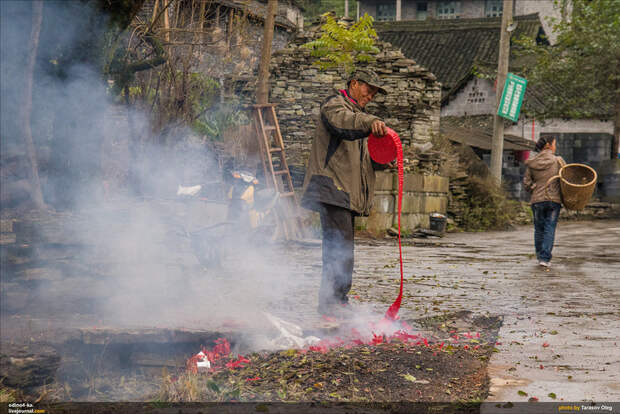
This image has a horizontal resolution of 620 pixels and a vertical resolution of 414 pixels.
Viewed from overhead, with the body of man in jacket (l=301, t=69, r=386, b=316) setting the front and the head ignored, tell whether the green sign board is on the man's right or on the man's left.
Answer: on the man's left

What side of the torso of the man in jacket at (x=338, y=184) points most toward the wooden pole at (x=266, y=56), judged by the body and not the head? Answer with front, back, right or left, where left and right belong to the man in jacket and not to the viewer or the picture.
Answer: left

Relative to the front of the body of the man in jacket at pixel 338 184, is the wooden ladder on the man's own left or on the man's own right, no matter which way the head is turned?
on the man's own left

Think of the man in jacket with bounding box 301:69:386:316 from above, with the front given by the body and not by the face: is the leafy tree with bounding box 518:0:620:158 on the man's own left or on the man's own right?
on the man's own left

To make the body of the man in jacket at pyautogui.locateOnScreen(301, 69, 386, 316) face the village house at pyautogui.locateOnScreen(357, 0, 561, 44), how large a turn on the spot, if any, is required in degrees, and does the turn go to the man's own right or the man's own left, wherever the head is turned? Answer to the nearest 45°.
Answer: approximately 90° to the man's own left

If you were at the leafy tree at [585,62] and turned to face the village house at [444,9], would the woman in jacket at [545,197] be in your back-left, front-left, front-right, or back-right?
back-left

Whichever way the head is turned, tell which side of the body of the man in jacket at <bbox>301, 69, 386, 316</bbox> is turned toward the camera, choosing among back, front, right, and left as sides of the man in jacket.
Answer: right

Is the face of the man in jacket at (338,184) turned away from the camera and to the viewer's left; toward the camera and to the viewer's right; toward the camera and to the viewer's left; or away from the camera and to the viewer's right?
toward the camera and to the viewer's right

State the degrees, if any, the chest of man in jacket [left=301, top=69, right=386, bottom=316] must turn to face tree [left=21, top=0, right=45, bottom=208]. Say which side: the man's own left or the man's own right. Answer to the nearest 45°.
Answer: approximately 180°

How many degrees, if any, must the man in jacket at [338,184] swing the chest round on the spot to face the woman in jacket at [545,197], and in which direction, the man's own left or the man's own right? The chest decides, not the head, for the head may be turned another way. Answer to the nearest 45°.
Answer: approximately 45° to the man's own left

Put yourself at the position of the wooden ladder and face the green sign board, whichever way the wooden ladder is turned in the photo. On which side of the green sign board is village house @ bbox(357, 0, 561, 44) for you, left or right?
left
